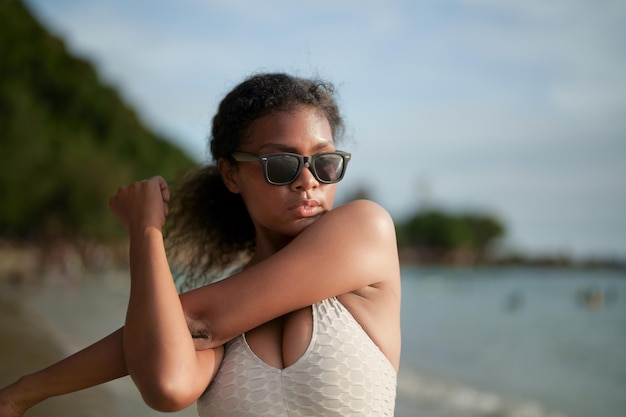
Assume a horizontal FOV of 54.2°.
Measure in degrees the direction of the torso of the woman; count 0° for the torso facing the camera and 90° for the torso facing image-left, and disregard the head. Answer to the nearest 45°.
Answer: approximately 0°
